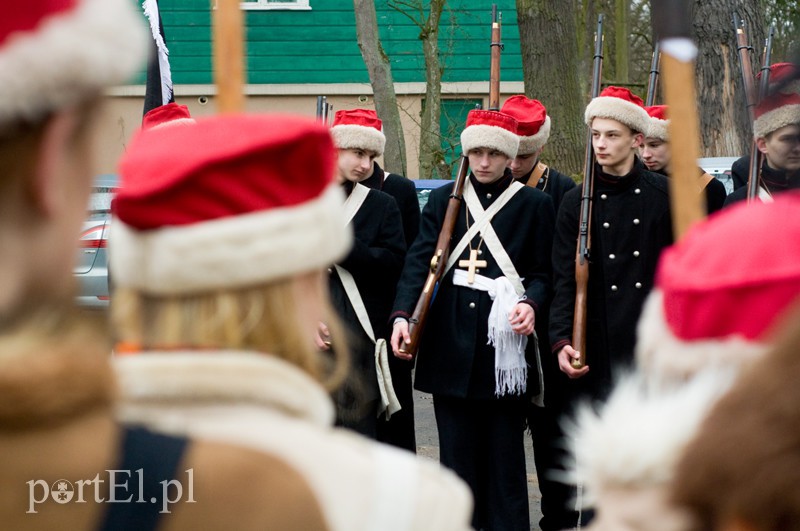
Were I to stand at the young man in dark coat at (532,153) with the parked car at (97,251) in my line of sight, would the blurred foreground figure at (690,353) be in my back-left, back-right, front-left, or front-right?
back-left

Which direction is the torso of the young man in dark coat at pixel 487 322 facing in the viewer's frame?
toward the camera

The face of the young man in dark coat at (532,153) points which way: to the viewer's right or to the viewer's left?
to the viewer's left

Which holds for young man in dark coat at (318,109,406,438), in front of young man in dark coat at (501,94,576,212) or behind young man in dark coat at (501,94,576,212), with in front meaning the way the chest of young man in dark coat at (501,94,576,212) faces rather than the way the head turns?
in front

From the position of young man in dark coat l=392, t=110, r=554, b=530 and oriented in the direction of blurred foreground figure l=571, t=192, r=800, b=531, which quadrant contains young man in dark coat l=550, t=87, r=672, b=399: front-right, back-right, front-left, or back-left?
front-left

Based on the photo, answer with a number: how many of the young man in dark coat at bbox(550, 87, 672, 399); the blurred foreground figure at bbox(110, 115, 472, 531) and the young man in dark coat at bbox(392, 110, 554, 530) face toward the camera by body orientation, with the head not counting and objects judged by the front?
2

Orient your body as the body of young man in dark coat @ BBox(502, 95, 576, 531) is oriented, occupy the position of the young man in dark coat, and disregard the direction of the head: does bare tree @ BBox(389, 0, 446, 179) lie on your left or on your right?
on your right

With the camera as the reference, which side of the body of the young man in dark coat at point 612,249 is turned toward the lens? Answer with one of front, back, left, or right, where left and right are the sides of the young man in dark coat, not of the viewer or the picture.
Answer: front

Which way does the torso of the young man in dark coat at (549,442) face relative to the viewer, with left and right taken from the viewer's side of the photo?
facing the viewer and to the left of the viewer
